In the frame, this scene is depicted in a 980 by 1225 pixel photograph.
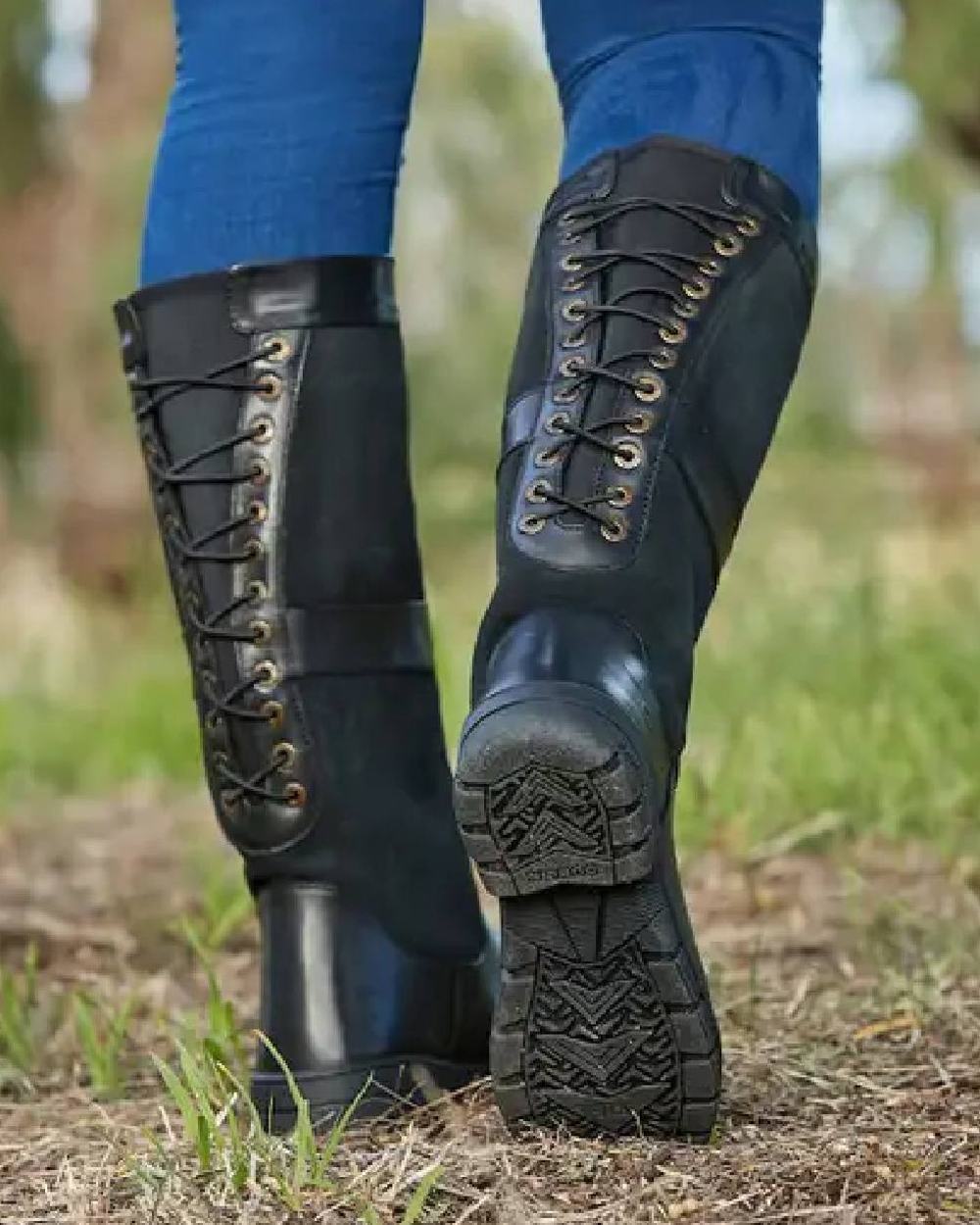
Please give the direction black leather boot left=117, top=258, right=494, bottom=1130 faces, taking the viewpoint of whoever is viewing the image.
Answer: facing away from the viewer and to the right of the viewer
